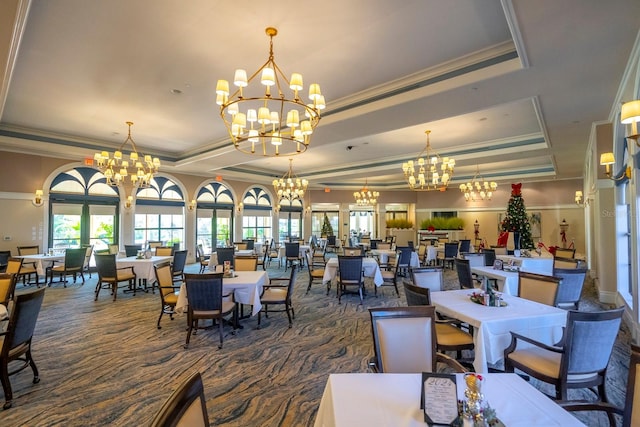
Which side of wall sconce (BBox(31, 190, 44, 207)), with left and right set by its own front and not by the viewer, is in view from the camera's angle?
front

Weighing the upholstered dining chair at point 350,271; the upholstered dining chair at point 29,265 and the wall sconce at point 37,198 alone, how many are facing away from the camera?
1

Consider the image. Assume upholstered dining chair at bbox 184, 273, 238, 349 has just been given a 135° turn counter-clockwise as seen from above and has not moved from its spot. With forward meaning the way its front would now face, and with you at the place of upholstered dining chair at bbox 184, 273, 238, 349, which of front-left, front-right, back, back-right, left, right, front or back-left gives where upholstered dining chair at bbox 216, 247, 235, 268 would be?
right

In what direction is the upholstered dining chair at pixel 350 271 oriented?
away from the camera

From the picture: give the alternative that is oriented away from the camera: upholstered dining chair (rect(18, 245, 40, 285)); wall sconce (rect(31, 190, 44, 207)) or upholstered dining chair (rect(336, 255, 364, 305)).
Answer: upholstered dining chair (rect(336, 255, 364, 305))

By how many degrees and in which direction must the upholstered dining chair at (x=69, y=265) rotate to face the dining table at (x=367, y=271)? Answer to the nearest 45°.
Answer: approximately 180°

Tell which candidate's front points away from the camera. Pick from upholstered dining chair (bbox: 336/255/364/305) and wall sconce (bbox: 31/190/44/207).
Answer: the upholstered dining chair

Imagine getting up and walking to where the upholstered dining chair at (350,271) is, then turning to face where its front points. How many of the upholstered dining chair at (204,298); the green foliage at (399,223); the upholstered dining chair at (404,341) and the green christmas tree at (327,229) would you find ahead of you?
2

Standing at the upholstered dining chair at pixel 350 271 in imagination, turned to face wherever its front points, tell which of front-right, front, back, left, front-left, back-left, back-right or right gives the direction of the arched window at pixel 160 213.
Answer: front-left

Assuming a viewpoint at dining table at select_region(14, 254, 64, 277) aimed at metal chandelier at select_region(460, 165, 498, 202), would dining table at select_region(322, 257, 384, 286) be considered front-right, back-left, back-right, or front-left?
front-right

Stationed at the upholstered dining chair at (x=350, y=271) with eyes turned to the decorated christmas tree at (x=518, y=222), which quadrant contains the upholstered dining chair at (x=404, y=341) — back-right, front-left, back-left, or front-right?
back-right

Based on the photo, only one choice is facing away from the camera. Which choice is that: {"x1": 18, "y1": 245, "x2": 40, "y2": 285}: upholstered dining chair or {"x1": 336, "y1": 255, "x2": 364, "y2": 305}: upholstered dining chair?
{"x1": 336, "y1": 255, "x2": 364, "y2": 305}: upholstered dining chair

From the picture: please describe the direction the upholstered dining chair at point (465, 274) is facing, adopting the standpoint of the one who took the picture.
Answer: facing away from the viewer and to the right of the viewer

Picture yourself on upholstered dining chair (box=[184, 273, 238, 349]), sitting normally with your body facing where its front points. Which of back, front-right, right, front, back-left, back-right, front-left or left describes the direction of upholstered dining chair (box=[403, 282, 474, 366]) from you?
right

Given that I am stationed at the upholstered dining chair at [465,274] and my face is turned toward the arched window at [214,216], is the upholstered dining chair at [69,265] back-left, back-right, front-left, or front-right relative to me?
front-left

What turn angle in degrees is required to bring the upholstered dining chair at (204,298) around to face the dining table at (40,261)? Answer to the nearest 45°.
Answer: approximately 90° to its left

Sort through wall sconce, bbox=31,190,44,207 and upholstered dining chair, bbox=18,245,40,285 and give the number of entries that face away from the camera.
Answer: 0
